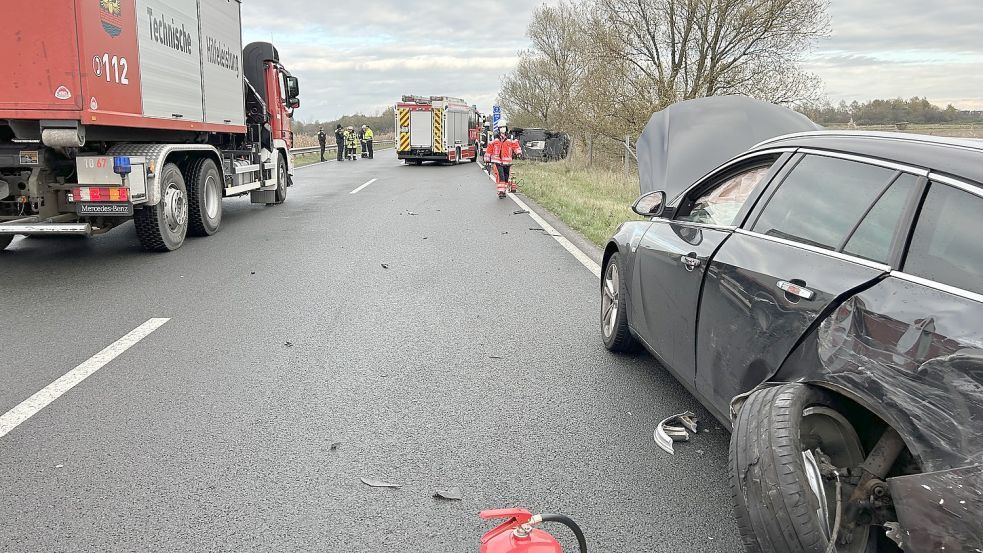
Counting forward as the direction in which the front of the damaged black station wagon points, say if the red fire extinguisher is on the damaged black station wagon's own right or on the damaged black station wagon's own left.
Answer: on the damaged black station wagon's own left

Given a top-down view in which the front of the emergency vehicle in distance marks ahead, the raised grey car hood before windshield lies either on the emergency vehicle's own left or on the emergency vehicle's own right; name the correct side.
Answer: on the emergency vehicle's own right

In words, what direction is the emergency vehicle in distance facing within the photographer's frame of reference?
facing away from the viewer and to the right of the viewer

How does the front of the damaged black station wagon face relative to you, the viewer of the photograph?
facing away from the viewer and to the left of the viewer

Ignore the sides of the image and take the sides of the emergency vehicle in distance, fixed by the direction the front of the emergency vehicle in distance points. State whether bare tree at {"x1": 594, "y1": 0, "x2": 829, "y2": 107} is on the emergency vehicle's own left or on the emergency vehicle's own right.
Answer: on the emergency vehicle's own right

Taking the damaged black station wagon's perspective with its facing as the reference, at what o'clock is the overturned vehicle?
The overturned vehicle is roughly at 1 o'clock from the damaged black station wagon.

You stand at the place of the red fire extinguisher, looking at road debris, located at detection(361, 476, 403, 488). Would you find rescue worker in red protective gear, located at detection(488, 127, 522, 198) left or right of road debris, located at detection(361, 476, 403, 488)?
right

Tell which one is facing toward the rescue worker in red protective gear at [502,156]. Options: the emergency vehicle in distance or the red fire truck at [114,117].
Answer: the red fire truck

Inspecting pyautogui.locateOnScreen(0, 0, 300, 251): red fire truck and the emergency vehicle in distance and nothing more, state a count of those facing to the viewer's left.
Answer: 0

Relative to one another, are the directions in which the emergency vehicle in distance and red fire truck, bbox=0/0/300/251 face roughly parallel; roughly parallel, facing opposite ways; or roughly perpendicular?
roughly parallel

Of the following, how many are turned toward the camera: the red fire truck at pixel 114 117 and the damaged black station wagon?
0

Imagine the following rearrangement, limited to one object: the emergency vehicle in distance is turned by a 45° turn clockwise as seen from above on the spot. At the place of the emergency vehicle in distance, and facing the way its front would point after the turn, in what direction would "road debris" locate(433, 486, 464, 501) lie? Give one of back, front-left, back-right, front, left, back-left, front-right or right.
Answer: right

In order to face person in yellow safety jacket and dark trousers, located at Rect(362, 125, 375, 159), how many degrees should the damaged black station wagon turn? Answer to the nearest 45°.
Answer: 0° — it already faces them

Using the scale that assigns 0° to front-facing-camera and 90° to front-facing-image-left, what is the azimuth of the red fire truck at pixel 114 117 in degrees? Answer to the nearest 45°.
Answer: approximately 225°

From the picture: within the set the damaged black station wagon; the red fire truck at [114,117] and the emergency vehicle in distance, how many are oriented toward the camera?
0

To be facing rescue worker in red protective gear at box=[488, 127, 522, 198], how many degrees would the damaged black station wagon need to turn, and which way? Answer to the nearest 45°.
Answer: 0° — it already faces them
